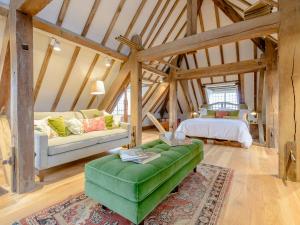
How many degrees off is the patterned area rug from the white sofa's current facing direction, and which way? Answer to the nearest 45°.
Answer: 0° — it already faces it

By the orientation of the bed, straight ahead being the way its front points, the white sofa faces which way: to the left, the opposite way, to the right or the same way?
to the left

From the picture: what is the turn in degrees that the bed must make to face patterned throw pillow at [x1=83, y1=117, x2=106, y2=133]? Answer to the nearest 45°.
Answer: approximately 45° to its right

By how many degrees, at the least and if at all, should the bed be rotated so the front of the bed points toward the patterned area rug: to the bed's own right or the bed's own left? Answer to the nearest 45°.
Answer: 0° — it already faces it

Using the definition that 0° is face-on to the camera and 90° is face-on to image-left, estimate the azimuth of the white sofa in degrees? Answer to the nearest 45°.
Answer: approximately 315°

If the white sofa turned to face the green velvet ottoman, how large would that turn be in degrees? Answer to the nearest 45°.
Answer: approximately 45° to its right

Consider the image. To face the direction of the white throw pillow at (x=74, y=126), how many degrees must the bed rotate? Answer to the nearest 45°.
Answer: approximately 45° to its right

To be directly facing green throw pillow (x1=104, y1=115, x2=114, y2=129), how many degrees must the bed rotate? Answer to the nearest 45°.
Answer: approximately 45° to its right

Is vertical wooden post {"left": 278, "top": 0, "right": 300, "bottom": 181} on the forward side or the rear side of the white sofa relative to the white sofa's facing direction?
on the forward side

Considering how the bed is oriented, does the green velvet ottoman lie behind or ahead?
ahead

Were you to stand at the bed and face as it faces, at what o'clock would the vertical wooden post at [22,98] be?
The vertical wooden post is roughly at 1 o'clock from the bed.
